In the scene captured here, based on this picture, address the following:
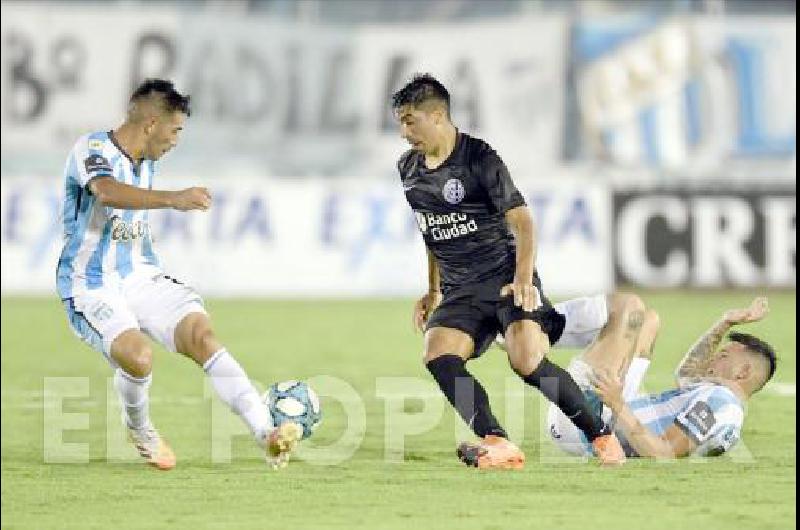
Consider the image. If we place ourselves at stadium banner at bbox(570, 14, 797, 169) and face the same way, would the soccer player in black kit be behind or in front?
in front

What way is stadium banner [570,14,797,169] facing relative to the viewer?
toward the camera

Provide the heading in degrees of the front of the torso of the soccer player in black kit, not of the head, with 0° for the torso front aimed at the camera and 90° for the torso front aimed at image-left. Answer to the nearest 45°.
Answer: approximately 45°

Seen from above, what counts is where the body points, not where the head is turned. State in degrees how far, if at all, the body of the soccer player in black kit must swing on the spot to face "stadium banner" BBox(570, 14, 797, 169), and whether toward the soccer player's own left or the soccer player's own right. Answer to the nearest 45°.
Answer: approximately 135° to the soccer player's own right

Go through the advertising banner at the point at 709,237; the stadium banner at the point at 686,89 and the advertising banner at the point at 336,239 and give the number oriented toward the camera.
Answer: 3

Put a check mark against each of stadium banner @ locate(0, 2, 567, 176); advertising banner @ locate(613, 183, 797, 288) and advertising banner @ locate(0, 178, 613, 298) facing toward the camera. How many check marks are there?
3

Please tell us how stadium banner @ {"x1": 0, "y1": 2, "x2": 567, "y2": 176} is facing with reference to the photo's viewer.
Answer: facing the viewer

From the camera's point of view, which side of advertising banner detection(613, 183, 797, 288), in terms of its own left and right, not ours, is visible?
front

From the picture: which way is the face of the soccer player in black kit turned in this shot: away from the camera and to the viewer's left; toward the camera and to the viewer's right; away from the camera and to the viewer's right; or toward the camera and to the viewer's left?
toward the camera and to the viewer's left

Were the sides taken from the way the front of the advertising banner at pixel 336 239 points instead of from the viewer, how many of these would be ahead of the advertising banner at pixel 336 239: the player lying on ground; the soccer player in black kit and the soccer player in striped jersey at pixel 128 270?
3

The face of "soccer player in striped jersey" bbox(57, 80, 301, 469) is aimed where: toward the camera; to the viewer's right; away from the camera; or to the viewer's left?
to the viewer's right

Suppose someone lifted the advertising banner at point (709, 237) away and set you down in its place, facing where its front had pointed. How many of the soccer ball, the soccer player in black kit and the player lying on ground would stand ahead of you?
3

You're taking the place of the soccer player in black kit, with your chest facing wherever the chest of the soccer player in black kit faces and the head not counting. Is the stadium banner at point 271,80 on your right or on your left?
on your right

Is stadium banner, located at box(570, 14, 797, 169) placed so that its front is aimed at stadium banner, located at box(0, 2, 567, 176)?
no

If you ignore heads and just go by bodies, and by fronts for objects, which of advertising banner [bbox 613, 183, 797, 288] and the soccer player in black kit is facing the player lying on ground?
the advertising banner

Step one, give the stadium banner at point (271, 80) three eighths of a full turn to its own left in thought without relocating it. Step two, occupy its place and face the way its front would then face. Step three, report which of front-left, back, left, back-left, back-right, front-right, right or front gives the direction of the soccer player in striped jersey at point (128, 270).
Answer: back-right

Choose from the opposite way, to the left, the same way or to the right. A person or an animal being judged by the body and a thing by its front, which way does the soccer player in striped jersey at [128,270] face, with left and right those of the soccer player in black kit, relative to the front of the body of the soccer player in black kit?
to the left
